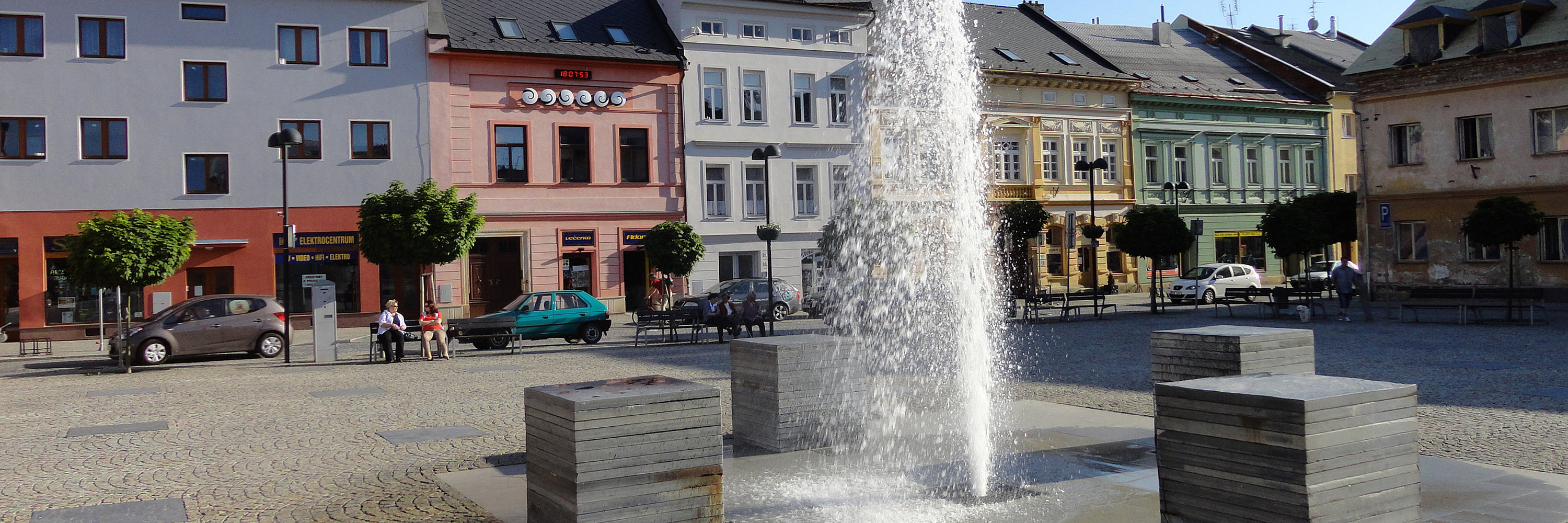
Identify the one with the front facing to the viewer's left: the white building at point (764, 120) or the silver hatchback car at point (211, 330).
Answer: the silver hatchback car

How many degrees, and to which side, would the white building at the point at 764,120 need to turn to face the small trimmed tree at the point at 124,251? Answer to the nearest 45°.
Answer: approximately 45° to its right

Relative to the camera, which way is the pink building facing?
toward the camera

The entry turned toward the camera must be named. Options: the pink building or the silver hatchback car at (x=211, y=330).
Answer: the pink building

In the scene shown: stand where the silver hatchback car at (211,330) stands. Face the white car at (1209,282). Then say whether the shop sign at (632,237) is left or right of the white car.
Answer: left

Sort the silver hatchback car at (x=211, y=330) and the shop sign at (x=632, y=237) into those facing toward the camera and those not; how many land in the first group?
1

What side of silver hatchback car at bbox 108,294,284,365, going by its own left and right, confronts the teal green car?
back

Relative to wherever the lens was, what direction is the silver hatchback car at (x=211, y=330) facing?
facing to the left of the viewer

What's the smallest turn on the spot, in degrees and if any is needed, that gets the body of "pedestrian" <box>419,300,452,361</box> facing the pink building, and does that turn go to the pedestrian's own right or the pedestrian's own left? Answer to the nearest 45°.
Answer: approximately 180°

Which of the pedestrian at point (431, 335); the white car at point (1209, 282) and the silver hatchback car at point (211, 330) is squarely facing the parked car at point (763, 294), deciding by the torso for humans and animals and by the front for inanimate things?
the white car

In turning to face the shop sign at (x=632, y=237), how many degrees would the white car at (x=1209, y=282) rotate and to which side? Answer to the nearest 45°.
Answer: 0° — it already faces it

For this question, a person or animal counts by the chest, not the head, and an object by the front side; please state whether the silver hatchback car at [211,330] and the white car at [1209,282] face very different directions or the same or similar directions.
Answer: same or similar directions

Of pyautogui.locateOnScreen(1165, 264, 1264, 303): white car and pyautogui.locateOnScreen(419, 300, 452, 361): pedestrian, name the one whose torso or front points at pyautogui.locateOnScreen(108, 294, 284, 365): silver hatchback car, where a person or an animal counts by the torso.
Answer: the white car

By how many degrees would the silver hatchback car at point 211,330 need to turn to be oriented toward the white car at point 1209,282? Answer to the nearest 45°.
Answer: approximately 180°

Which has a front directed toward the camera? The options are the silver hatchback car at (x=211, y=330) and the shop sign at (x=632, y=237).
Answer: the shop sign
